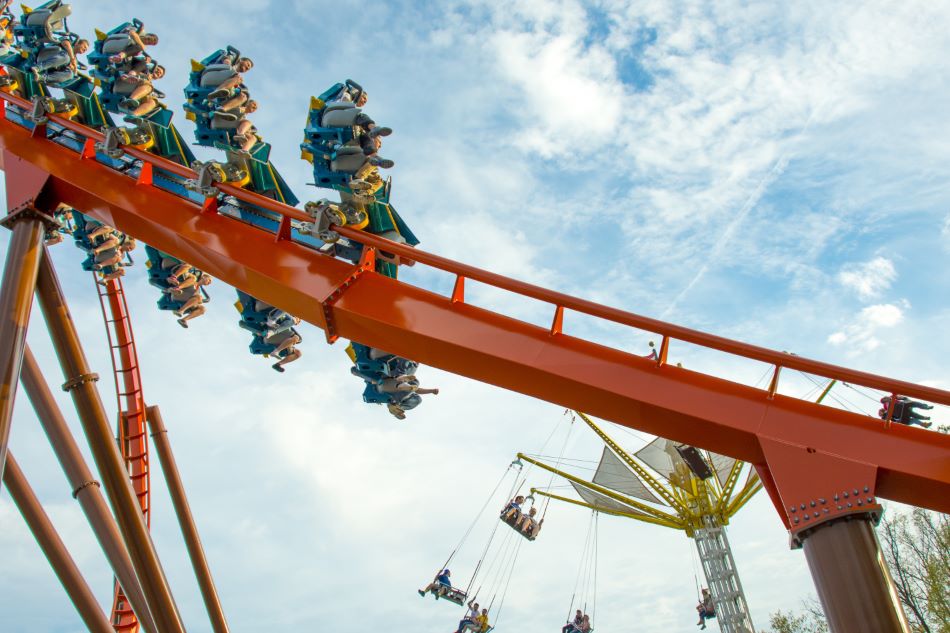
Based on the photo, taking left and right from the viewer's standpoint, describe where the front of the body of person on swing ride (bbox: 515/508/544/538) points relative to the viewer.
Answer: facing the viewer and to the left of the viewer

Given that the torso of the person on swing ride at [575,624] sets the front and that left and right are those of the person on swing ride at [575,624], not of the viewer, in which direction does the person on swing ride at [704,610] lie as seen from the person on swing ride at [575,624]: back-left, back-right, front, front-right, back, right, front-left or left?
back-left

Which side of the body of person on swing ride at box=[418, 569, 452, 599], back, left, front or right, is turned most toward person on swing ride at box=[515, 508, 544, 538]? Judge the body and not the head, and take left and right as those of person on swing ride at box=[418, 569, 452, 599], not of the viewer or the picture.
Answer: back

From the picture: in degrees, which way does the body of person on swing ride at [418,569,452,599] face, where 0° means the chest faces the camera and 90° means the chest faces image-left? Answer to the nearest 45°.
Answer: approximately 45°

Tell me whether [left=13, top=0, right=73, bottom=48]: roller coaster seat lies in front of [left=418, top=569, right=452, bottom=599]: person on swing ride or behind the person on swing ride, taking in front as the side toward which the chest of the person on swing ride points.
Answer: in front

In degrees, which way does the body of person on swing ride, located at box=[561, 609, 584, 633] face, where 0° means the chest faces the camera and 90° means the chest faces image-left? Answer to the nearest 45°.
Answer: approximately 45°
